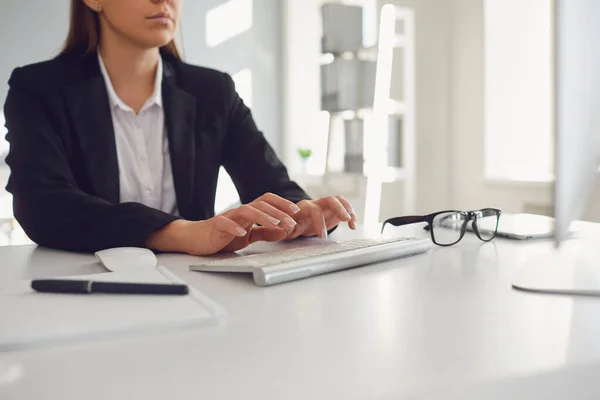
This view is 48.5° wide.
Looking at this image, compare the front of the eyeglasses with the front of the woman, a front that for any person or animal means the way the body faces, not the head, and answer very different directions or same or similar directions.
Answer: same or similar directions

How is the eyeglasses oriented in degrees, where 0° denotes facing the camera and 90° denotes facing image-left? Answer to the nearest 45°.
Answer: approximately 315°

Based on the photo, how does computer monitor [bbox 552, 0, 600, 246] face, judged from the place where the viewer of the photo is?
facing away from the viewer and to the left of the viewer

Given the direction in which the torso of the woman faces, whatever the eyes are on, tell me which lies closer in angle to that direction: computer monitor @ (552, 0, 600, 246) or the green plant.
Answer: the computer monitor

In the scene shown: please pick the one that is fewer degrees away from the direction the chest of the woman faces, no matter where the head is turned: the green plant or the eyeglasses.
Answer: the eyeglasses

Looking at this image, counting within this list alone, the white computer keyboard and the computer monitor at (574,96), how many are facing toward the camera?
0

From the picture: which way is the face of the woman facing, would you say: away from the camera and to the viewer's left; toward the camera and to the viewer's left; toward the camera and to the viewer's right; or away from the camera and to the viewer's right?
toward the camera and to the viewer's right

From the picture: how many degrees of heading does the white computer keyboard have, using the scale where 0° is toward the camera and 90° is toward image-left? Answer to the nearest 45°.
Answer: approximately 135°

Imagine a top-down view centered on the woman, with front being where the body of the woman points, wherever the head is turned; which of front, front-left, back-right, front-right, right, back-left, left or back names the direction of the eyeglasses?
front

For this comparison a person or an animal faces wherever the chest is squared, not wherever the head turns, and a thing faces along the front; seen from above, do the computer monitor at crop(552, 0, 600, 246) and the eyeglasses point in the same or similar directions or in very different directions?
very different directions

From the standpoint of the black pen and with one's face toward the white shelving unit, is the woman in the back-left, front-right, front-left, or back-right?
front-left

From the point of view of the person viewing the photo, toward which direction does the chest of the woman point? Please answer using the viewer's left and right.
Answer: facing the viewer and to the right of the viewer

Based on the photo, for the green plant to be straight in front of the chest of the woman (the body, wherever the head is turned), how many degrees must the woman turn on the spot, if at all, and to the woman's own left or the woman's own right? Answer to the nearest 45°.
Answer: approximately 135° to the woman's own left

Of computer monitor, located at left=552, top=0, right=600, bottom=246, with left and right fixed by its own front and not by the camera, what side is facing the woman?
front
